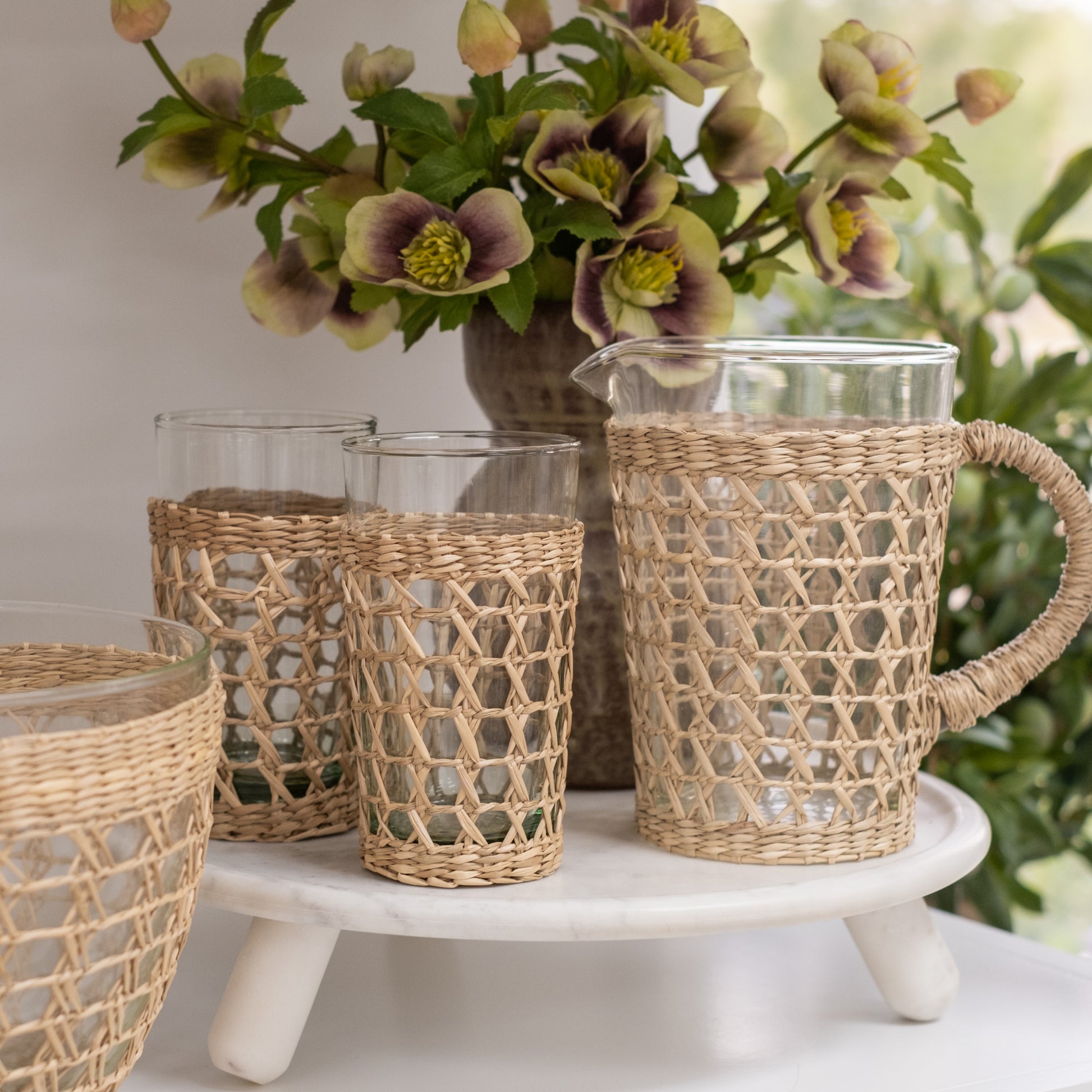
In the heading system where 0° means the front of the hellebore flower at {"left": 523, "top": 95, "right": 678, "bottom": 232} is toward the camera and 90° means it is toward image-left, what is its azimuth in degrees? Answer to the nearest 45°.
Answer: approximately 45°

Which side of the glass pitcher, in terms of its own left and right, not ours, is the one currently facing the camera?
left
